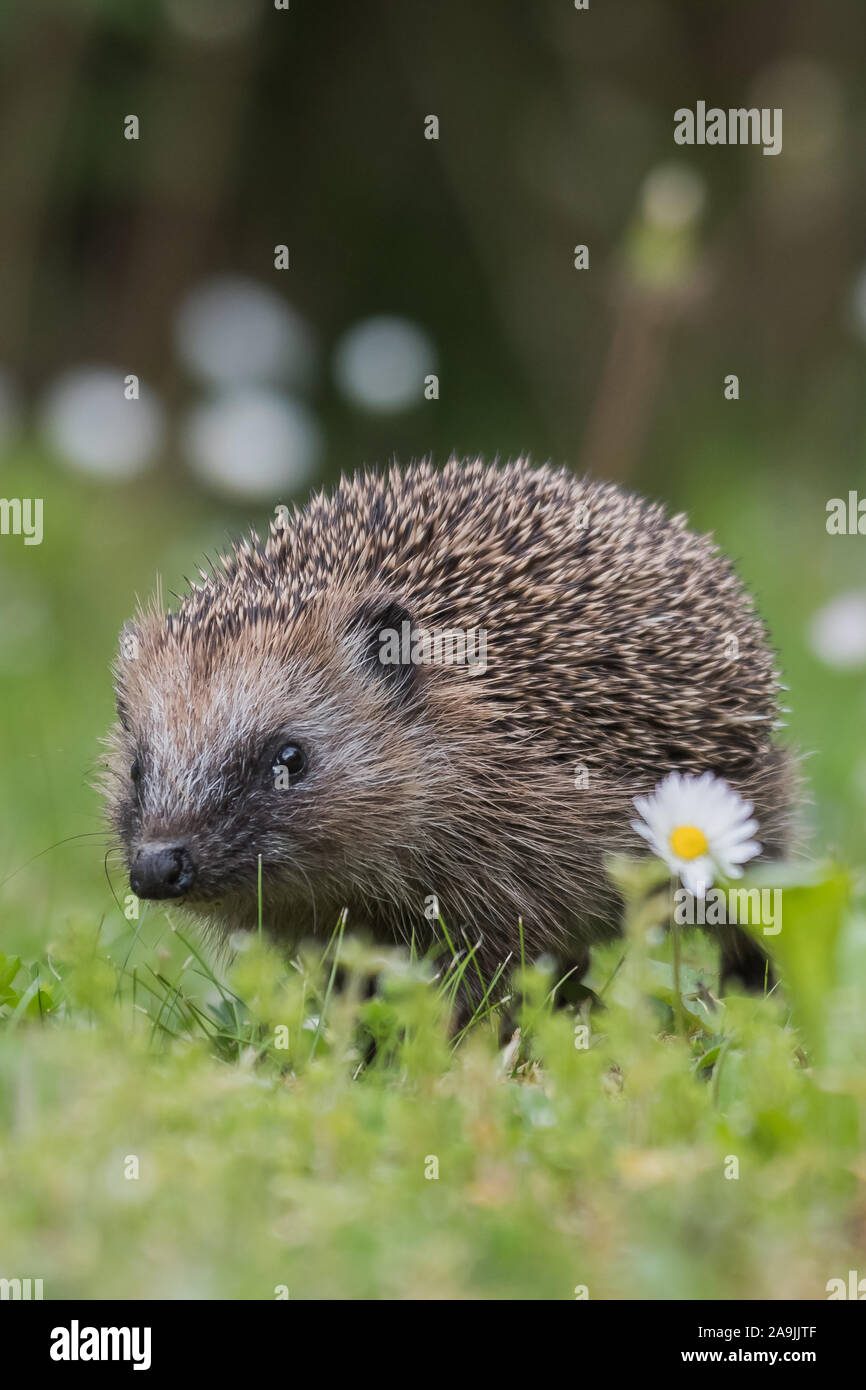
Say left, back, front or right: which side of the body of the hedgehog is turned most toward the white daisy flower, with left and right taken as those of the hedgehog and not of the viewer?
left

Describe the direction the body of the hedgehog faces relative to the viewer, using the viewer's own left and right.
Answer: facing the viewer and to the left of the viewer

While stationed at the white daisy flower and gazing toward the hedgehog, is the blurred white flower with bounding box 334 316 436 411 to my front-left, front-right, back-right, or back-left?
front-right

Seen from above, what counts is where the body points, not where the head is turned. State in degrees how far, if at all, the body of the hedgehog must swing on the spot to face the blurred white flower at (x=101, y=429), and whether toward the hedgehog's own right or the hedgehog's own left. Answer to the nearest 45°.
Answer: approximately 135° to the hedgehog's own right

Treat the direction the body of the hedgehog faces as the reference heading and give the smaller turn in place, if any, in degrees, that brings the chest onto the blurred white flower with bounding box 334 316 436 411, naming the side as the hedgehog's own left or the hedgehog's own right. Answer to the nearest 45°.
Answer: approximately 135° to the hedgehog's own right

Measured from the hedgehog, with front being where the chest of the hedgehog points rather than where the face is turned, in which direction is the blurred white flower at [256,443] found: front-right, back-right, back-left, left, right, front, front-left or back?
back-right

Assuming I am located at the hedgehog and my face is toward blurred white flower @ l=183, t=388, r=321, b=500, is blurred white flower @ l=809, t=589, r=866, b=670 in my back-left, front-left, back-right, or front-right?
front-right
